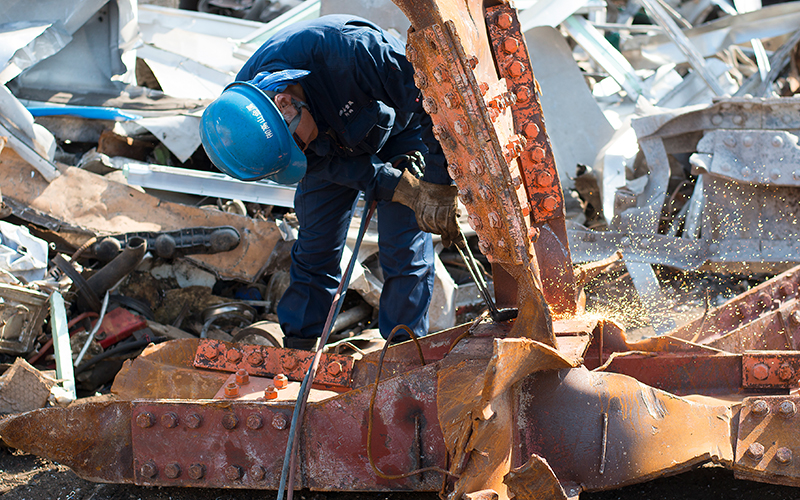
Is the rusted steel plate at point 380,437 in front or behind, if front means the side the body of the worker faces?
in front

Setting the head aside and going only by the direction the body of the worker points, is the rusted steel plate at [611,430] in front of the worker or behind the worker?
in front

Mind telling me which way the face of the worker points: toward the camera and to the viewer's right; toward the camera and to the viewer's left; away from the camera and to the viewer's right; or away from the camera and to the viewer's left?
toward the camera and to the viewer's right
